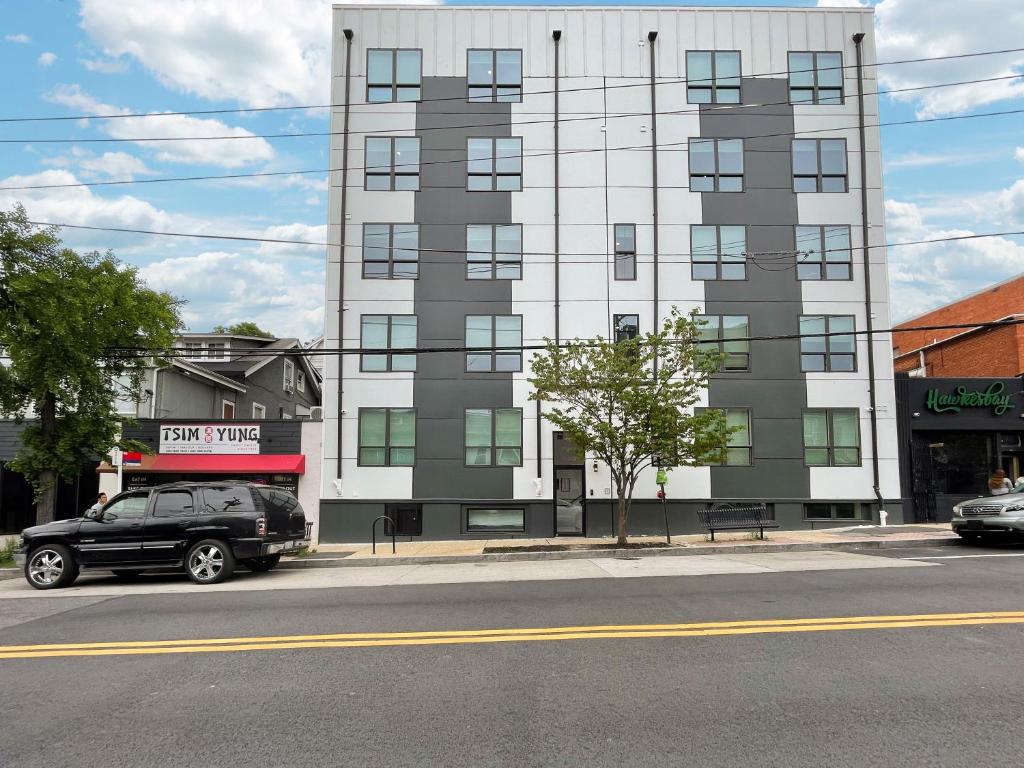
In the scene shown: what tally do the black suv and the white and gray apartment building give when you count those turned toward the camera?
1

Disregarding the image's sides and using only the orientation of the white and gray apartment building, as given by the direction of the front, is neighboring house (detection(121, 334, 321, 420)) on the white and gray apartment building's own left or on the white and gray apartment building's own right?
on the white and gray apartment building's own right

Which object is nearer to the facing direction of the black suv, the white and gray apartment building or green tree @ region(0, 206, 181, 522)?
the green tree

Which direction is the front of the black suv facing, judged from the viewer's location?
facing away from the viewer and to the left of the viewer

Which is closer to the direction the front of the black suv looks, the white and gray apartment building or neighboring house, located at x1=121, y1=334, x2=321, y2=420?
the neighboring house

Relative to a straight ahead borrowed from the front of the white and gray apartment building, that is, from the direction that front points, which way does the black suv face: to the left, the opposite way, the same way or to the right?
to the right

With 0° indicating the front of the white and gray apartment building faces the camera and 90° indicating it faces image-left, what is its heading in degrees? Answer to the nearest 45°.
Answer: approximately 0°

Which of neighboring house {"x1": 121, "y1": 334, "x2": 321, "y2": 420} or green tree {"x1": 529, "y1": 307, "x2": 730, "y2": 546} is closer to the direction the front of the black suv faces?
the neighboring house

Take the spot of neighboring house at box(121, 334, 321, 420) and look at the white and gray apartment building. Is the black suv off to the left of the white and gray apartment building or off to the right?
right

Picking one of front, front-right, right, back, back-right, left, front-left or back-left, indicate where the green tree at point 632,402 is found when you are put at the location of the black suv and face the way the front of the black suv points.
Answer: back-right
